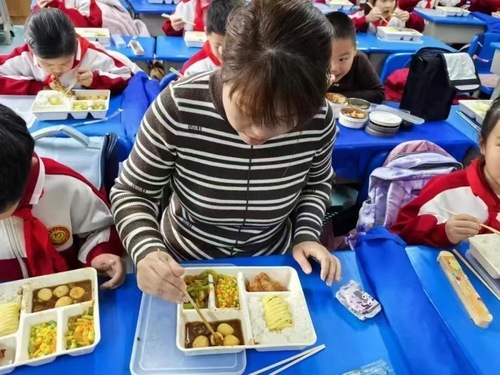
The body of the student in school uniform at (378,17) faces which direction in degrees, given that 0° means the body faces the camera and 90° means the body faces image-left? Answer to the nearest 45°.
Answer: approximately 0°

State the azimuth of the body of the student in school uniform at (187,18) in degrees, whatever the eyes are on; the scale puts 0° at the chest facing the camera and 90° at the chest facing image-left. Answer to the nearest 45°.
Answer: approximately 0°

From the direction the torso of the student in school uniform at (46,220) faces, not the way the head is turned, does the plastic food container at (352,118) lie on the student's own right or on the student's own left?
on the student's own left

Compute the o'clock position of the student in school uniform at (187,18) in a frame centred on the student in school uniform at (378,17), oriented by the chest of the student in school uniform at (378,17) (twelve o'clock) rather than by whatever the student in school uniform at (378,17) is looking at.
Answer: the student in school uniform at (187,18) is roughly at 2 o'clock from the student in school uniform at (378,17).

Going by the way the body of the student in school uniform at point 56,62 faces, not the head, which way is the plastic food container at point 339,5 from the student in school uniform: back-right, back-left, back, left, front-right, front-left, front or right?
back-left

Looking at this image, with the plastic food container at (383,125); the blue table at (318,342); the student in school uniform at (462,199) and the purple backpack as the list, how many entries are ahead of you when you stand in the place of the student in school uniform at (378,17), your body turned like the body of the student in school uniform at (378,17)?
4

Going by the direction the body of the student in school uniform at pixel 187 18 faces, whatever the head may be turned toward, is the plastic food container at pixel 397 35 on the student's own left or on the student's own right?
on the student's own left
